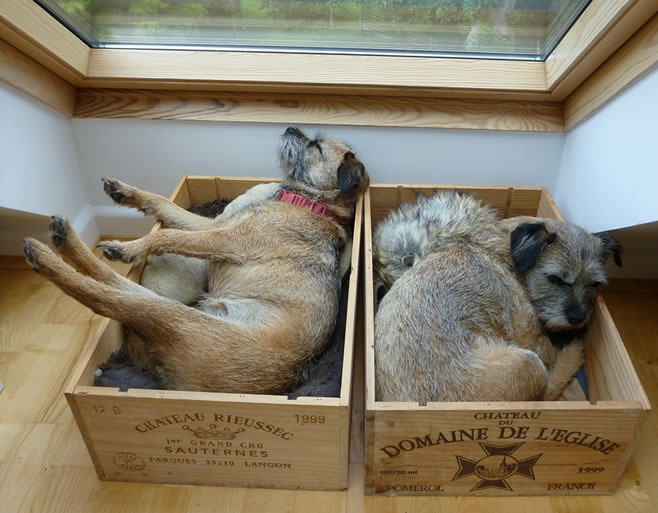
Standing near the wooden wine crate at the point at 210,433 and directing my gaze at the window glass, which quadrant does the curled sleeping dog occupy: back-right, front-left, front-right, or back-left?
front-right

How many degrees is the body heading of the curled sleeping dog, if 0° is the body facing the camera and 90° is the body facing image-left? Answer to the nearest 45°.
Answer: approximately 315°

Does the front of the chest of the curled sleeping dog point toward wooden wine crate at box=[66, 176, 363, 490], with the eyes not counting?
no

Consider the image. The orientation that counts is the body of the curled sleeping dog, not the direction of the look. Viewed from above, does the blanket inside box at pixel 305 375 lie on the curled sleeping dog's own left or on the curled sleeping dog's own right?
on the curled sleeping dog's own right
